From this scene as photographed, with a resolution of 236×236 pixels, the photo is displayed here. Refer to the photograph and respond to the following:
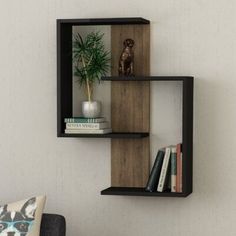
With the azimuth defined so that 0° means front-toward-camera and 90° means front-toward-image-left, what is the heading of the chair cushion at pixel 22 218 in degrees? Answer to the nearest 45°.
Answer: approximately 0°

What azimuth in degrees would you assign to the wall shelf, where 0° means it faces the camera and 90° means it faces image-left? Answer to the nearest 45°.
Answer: approximately 0°

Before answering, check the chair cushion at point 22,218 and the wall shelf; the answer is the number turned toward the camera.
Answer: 2

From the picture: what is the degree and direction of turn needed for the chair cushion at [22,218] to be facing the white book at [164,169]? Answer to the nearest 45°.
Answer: approximately 90° to its left
